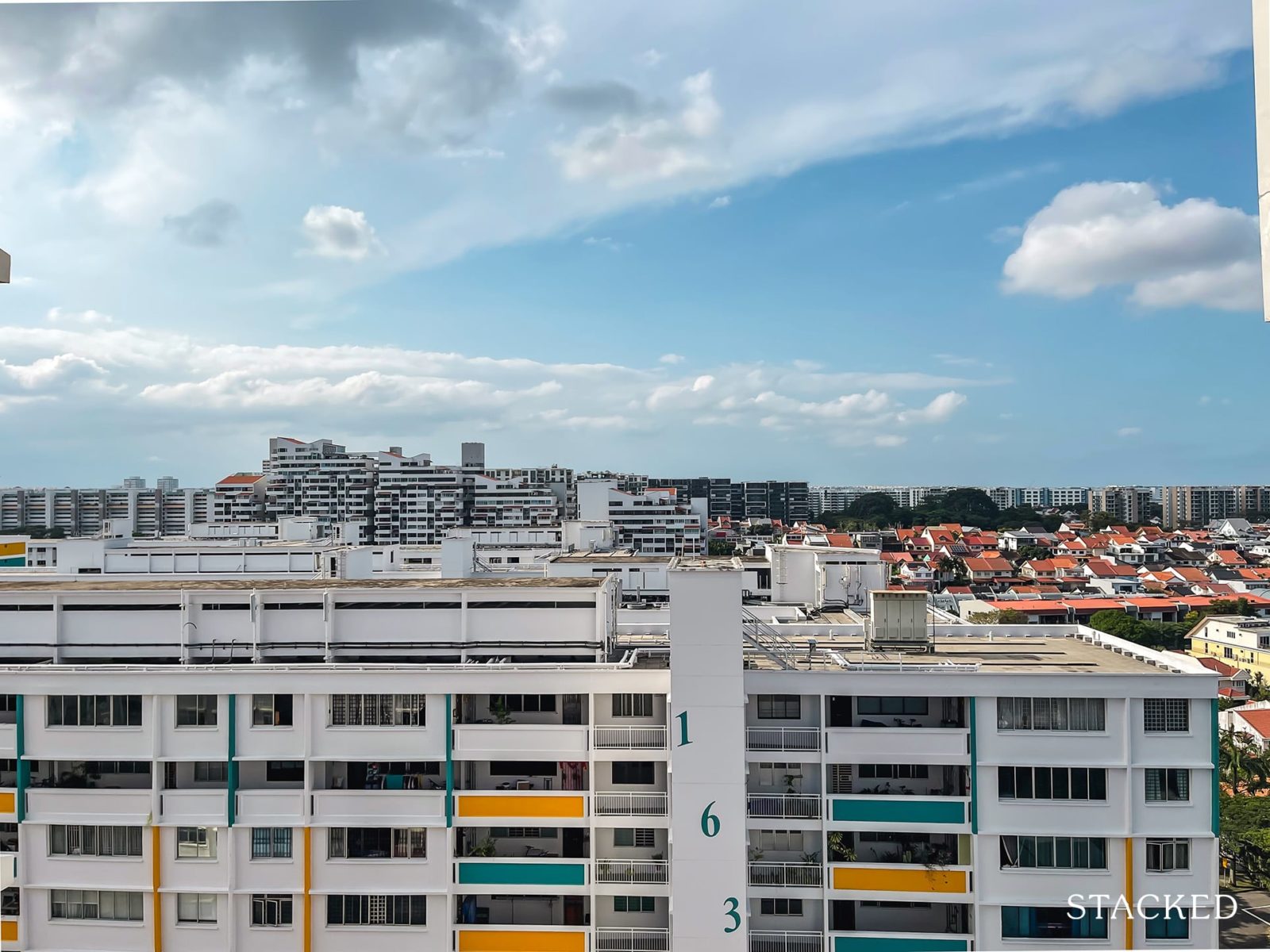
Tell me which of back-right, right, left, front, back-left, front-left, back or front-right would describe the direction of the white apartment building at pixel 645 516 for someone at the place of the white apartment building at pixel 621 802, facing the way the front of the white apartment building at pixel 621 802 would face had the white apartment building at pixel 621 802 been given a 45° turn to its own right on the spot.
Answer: back-right

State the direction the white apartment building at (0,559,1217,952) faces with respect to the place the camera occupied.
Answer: facing the viewer
